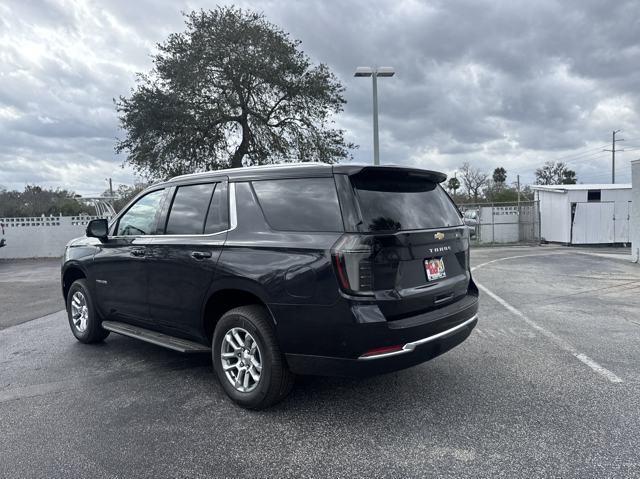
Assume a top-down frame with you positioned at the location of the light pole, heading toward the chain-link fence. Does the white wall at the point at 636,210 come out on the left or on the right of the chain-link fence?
right

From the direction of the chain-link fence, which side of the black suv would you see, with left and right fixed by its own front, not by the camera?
right

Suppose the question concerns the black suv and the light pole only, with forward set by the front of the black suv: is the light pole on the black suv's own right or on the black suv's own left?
on the black suv's own right

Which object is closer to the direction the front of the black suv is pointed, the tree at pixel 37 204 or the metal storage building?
the tree

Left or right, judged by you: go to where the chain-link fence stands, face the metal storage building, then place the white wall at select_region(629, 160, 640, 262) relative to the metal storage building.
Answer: right

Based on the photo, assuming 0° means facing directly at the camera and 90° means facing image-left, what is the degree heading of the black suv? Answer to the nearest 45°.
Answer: approximately 135°

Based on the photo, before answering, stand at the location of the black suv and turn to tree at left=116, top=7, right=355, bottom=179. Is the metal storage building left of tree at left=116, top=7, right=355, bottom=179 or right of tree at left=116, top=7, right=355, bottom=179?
right

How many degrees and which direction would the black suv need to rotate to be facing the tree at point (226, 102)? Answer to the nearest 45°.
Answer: approximately 45° to its right
